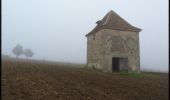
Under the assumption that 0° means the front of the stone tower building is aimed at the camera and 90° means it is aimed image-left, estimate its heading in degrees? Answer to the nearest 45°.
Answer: approximately 315°
